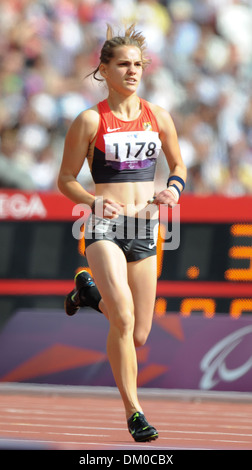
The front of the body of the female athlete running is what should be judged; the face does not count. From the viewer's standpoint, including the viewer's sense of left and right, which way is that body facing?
facing the viewer and to the right of the viewer
